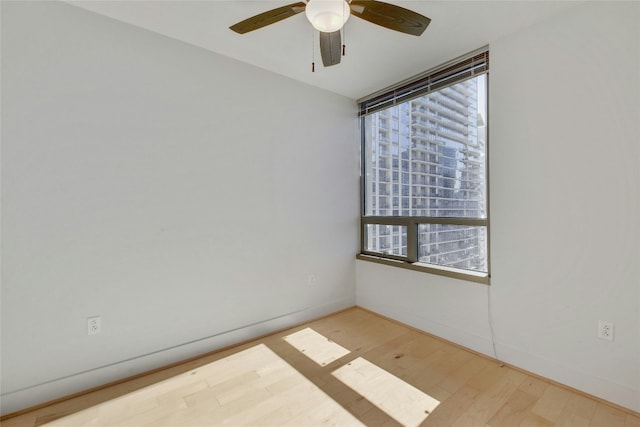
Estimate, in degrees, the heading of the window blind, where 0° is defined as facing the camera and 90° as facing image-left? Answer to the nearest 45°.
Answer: approximately 45°

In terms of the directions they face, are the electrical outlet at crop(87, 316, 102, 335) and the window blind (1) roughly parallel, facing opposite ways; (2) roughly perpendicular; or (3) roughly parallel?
roughly perpendicular

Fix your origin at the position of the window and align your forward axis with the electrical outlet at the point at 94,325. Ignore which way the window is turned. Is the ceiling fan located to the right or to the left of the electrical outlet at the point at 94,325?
left

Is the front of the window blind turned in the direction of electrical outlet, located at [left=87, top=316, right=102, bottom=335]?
yes

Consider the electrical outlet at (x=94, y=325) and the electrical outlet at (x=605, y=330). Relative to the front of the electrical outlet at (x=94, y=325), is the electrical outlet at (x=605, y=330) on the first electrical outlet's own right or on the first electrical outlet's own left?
on the first electrical outlet's own left

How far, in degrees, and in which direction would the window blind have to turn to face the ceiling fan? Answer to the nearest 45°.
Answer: approximately 45° to its left

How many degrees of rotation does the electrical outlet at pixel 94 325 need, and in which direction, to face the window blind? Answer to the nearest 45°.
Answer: approximately 90° to its left
